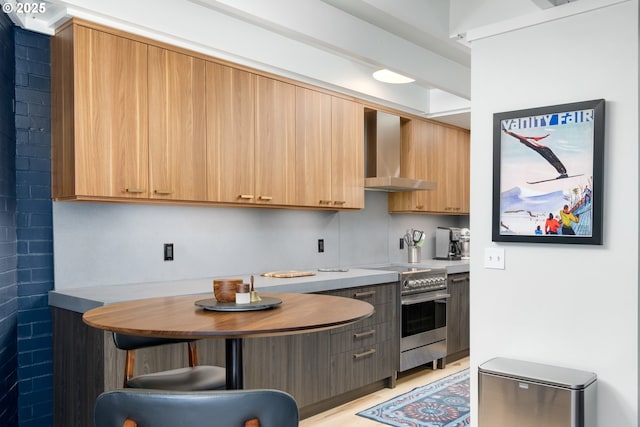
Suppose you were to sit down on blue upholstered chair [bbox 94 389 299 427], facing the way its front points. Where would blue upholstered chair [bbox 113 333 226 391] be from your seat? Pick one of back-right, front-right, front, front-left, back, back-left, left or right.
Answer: front

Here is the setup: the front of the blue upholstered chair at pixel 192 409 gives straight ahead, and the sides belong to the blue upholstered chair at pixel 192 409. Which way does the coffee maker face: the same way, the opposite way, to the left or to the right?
the opposite way

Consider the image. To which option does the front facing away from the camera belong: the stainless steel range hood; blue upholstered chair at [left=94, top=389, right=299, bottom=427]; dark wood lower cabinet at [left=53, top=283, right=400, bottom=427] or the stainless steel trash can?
the blue upholstered chair

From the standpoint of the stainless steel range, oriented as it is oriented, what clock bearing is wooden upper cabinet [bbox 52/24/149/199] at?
The wooden upper cabinet is roughly at 3 o'clock from the stainless steel range.

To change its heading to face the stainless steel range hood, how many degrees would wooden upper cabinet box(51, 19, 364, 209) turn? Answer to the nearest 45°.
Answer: approximately 90° to its left

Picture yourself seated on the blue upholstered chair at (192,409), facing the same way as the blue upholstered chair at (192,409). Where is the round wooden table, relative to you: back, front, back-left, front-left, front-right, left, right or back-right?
front

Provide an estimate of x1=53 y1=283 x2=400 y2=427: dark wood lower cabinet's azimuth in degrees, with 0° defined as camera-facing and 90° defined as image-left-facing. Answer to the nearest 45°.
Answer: approximately 315°

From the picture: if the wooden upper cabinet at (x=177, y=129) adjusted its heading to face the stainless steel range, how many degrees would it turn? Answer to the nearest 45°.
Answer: approximately 90° to its left

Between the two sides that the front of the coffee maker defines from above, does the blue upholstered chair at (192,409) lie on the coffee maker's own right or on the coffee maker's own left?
on the coffee maker's own right

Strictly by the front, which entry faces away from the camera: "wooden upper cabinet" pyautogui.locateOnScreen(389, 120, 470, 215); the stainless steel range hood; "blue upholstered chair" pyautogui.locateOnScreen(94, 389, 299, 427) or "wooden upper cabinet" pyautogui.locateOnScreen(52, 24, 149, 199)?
the blue upholstered chair

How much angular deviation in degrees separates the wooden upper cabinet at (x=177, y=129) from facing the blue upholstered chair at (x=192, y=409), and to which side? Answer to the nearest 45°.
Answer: approximately 45° to its right

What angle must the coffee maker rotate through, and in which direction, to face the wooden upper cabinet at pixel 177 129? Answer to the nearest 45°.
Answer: approximately 90° to its right

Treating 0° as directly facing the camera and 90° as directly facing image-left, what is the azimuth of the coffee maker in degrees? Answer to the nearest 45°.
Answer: approximately 315°

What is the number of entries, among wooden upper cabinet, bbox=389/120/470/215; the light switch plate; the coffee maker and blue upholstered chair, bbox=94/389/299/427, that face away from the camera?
1
